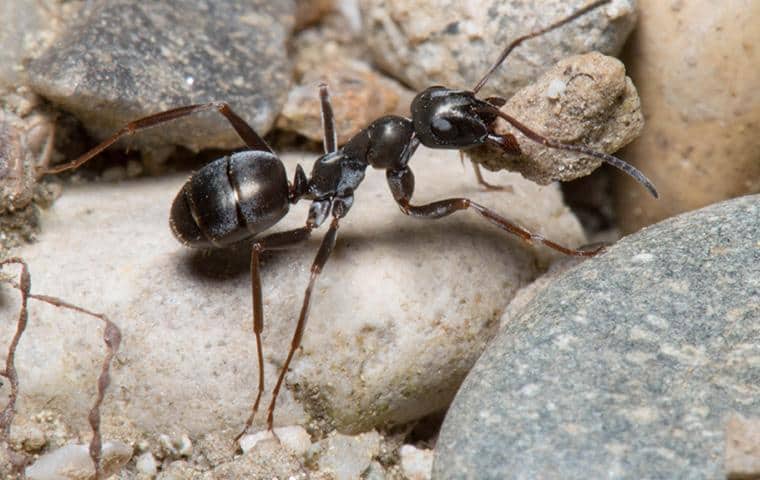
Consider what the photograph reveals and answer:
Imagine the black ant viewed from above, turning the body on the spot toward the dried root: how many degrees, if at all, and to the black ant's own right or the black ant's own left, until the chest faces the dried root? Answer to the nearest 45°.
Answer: approximately 135° to the black ant's own right

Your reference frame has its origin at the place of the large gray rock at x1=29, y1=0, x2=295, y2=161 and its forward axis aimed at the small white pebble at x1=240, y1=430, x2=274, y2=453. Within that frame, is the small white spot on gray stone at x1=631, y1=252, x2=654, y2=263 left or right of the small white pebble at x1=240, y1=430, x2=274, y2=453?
left

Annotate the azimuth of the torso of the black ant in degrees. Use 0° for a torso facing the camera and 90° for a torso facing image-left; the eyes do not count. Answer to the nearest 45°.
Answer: approximately 270°

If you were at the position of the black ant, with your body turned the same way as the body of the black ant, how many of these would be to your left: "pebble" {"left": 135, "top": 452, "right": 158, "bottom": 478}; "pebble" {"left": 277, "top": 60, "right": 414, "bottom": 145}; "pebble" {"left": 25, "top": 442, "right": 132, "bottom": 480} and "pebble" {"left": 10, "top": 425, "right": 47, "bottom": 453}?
1

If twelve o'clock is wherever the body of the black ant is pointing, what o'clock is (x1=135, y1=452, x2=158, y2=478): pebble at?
The pebble is roughly at 4 o'clock from the black ant.

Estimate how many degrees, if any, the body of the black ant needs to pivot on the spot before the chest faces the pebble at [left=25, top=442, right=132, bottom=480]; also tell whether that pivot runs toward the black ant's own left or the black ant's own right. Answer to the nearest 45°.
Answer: approximately 135° to the black ant's own right

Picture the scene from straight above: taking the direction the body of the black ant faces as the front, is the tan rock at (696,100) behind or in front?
in front

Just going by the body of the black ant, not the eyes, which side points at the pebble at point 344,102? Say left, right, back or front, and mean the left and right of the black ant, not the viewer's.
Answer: left
